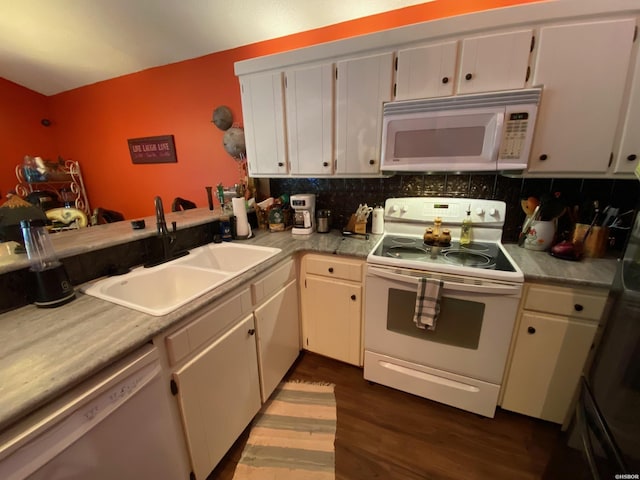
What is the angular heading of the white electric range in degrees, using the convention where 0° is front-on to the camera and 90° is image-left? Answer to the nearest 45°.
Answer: approximately 0°

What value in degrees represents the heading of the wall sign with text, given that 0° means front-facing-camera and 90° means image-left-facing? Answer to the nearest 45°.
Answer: approximately 0°

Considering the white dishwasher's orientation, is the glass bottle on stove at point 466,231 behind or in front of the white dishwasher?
in front

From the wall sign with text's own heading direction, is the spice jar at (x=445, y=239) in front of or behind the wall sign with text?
in front

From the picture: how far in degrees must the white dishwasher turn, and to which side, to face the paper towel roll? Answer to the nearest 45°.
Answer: approximately 90° to its left

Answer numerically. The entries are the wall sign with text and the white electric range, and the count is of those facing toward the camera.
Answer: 2

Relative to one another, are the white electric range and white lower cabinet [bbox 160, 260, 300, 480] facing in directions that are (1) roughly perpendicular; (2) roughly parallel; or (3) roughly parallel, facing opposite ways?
roughly perpendicular

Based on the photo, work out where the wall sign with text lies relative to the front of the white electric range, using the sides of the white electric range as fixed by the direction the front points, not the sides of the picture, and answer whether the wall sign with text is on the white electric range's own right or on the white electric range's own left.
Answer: on the white electric range's own right

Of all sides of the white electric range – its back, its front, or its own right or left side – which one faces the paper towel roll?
right

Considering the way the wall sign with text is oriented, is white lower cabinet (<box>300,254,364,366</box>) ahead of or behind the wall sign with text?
ahead

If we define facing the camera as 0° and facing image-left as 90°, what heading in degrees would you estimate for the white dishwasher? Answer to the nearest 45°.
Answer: approximately 315°

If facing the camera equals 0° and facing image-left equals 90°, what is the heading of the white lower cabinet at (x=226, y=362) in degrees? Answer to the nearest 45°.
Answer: approximately 315°
